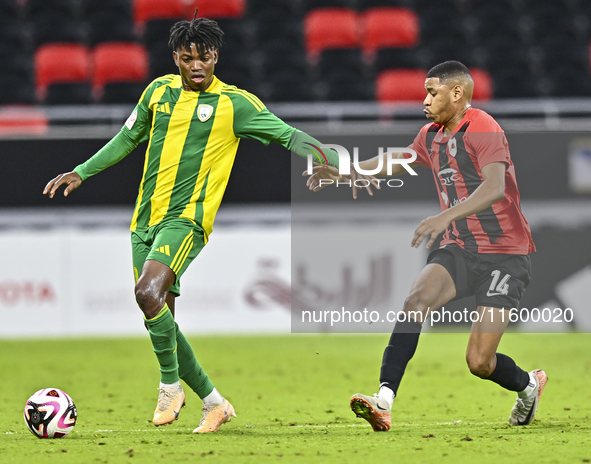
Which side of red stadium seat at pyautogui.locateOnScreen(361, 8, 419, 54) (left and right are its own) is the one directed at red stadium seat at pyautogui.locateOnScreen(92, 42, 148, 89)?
right

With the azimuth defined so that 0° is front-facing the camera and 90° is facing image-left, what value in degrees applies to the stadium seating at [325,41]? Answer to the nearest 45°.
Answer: approximately 0°

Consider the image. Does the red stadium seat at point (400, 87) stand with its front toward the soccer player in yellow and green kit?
yes

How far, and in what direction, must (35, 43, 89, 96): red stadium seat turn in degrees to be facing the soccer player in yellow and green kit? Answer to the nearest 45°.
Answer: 0° — it already faces them

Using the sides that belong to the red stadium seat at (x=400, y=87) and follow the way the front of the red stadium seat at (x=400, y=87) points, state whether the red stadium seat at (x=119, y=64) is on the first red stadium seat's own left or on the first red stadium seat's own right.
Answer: on the first red stadium seat's own right

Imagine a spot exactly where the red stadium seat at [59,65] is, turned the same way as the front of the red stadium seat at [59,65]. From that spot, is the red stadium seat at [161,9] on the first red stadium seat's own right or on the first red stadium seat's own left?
on the first red stadium seat's own left
